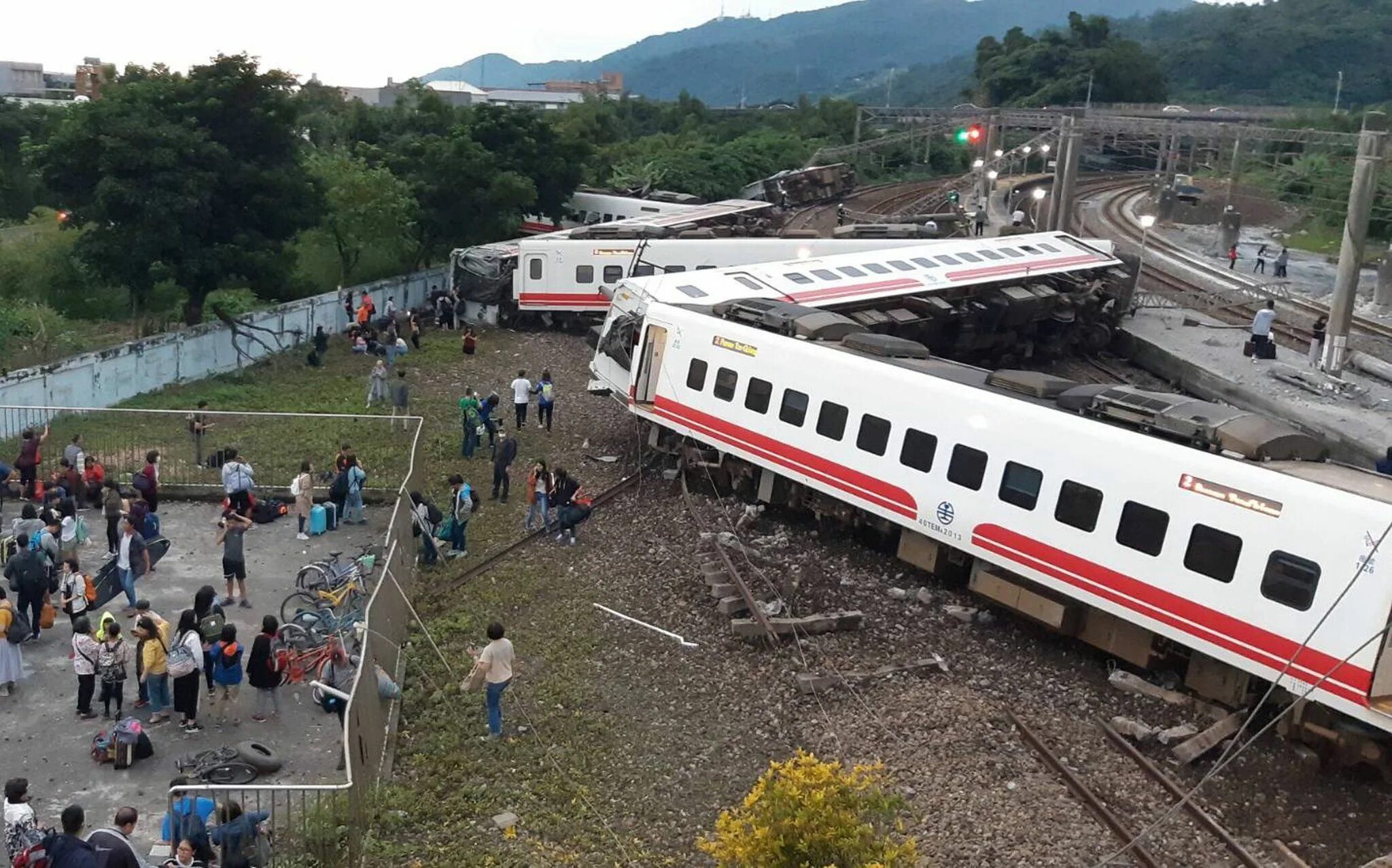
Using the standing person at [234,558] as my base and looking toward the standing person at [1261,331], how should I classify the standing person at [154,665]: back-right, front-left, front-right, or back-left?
back-right

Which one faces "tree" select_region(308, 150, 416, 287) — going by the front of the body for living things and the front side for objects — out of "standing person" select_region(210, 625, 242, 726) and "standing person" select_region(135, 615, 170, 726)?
"standing person" select_region(210, 625, 242, 726)

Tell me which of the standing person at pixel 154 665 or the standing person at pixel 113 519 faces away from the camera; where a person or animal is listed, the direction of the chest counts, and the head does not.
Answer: the standing person at pixel 113 519

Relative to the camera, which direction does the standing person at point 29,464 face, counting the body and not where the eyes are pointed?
away from the camera

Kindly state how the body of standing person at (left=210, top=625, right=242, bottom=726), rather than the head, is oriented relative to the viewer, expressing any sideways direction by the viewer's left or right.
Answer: facing away from the viewer

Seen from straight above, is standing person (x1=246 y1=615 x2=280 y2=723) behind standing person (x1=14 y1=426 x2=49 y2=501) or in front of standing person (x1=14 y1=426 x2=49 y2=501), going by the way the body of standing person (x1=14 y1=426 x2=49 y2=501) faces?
behind

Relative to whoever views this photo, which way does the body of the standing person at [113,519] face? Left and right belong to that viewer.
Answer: facing away from the viewer

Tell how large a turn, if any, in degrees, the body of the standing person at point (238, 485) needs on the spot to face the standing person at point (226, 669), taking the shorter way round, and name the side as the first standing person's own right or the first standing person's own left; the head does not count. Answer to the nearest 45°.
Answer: approximately 180°

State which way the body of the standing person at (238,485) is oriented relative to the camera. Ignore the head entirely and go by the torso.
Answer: away from the camera

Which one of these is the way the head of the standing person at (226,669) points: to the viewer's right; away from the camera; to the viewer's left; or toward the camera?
away from the camera

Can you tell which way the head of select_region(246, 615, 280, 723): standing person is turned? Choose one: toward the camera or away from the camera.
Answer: away from the camera

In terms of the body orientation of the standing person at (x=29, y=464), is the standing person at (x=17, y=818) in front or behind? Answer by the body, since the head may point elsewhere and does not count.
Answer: behind
